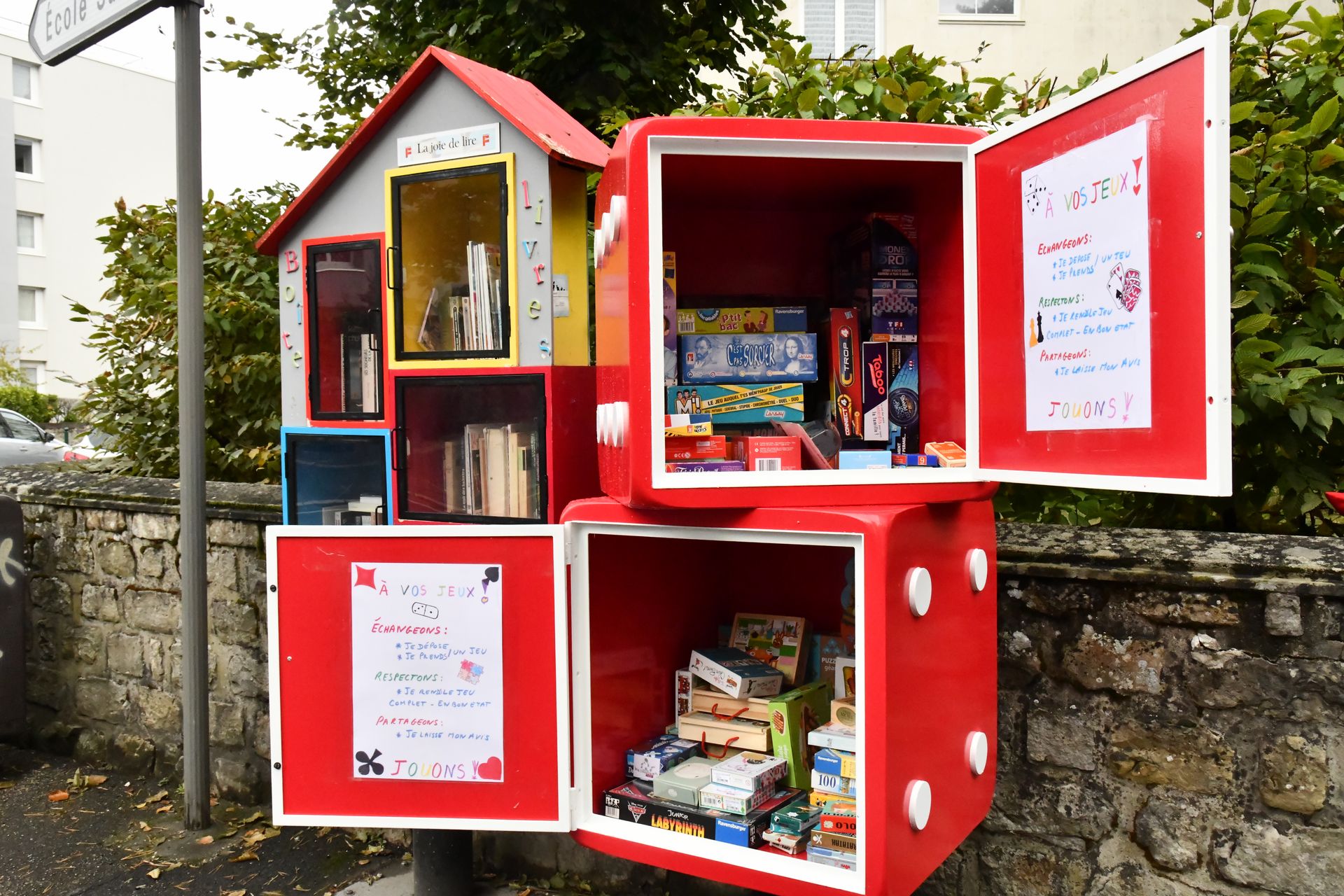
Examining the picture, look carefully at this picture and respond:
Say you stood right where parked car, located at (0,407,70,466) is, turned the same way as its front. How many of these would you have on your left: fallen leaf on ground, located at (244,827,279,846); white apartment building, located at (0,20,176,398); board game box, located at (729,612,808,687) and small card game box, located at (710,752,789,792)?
1

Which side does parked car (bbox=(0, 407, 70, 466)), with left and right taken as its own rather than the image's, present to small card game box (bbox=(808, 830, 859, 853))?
right

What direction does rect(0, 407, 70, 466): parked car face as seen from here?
to the viewer's right

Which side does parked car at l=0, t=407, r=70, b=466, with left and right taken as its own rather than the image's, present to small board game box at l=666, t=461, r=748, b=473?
right

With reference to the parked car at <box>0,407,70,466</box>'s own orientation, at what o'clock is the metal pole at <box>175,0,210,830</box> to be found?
The metal pole is roughly at 3 o'clock from the parked car.

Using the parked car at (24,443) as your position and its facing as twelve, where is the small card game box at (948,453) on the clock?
The small card game box is roughly at 3 o'clock from the parked car.
